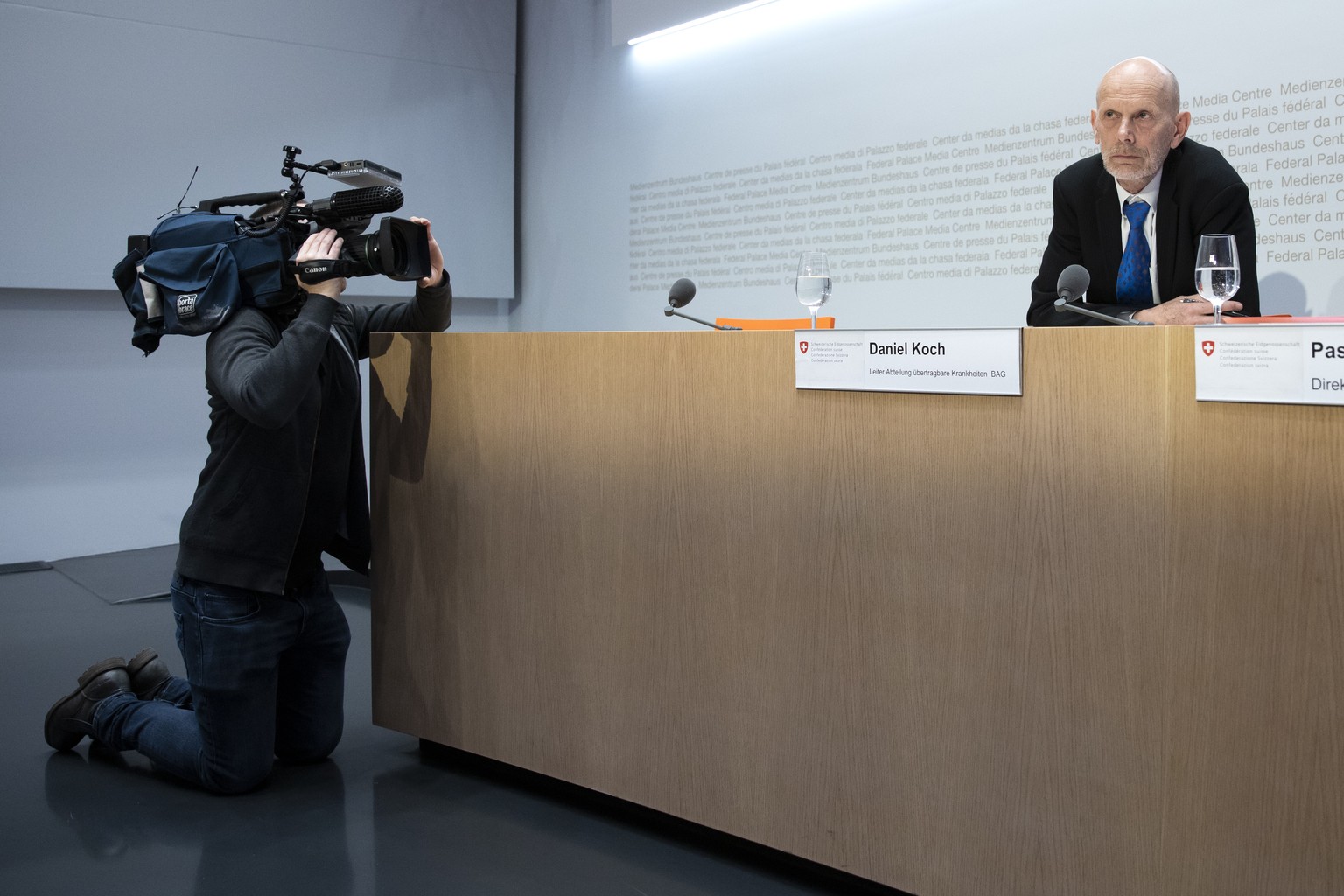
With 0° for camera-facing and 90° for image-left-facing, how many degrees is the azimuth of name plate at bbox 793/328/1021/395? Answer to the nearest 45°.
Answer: approximately 45°

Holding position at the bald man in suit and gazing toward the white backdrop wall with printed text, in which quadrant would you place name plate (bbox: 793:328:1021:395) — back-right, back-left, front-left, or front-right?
back-left

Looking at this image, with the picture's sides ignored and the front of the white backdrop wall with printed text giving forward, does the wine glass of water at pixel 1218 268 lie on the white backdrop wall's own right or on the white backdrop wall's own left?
on the white backdrop wall's own left

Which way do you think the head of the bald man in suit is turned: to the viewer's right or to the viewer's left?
to the viewer's left
